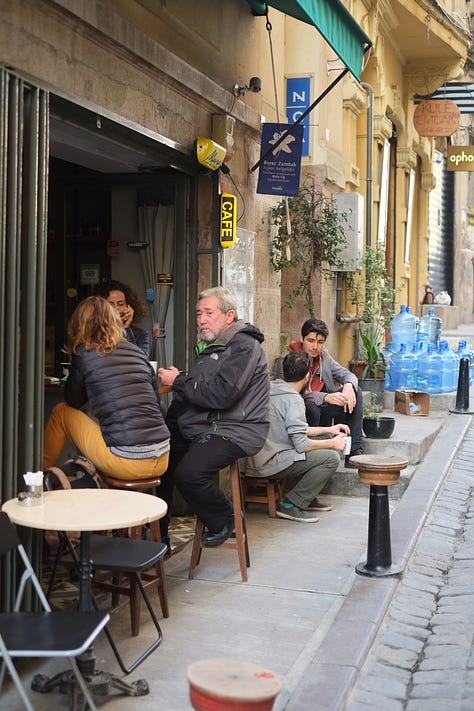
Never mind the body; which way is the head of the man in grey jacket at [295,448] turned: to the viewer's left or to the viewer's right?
to the viewer's right

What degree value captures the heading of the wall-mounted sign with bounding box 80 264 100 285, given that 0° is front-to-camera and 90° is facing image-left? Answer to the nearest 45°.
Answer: approximately 0°

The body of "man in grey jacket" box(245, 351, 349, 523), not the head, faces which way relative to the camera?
to the viewer's right

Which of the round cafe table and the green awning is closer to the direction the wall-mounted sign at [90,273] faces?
the round cafe table

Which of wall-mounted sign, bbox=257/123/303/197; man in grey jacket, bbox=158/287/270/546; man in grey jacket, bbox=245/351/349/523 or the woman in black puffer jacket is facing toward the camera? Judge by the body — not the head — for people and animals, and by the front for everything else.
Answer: the wall-mounted sign

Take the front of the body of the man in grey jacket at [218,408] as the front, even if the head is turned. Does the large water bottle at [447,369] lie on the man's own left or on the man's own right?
on the man's own right

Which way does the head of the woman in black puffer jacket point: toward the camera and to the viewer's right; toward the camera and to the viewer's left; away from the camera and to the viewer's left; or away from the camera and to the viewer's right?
away from the camera and to the viewer's right

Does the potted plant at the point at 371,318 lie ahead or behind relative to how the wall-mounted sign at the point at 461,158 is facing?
ahead
